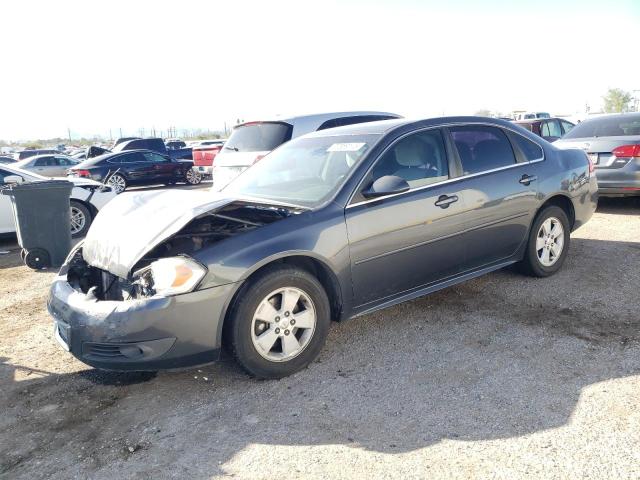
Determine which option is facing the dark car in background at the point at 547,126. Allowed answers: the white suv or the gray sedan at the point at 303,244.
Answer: the white suv

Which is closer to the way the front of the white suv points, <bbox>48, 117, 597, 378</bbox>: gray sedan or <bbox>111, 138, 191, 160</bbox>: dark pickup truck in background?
the dark pickup truck in background

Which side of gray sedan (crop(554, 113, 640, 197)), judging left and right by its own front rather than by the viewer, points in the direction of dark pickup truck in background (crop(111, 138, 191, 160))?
left

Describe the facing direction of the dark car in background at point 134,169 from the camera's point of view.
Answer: facing away from the viewer and to the right of the viewer

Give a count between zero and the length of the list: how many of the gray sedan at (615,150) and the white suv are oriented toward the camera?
0

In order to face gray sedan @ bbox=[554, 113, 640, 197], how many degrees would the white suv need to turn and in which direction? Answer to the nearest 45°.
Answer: approximately 45° to its right

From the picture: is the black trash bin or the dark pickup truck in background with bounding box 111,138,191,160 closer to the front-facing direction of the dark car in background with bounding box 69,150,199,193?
the dark pickup truck in background

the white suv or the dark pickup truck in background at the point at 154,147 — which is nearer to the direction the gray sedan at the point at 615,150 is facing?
the dark pickup truck in background

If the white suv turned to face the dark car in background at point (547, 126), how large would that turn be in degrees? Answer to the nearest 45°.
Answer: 0° — it already faces it

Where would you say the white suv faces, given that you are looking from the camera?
facing away from the viewer and to the right of the viewer

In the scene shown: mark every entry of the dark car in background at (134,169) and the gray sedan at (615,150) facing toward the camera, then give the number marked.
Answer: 0

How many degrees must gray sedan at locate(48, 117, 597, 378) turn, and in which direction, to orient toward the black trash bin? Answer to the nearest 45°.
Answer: approximately 90° to its right

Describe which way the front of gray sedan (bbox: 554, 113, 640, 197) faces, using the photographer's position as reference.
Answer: facing away from the viewer and to the right of the viewer

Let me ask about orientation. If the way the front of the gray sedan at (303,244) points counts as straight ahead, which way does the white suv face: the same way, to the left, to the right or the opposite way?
the opposite way

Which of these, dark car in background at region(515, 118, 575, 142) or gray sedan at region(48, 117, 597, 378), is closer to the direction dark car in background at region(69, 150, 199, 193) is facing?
the dark car in background
